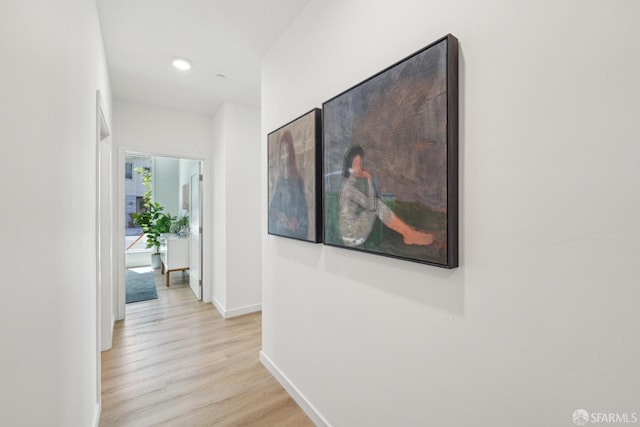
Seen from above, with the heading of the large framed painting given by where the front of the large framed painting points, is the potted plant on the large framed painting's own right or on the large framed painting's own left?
on the large framed painting's own right

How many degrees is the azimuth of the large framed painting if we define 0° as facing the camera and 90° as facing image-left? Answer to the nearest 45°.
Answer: approximately 45°

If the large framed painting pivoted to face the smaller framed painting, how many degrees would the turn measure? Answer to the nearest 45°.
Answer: approximately 90° to its right

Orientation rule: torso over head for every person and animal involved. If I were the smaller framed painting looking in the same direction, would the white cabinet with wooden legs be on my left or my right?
on my right

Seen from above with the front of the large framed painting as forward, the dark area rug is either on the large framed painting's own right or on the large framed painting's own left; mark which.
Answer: on the large framed painting's own right

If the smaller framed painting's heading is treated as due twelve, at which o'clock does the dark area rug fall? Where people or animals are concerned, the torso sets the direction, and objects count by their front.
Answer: The dark area rug is roughly at 3 o'clock from the smaller framed painting.

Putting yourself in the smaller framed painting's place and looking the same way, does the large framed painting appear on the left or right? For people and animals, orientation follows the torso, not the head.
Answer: on its left

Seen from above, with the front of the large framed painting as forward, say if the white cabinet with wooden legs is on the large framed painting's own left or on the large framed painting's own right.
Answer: on the large framed painting's own right
